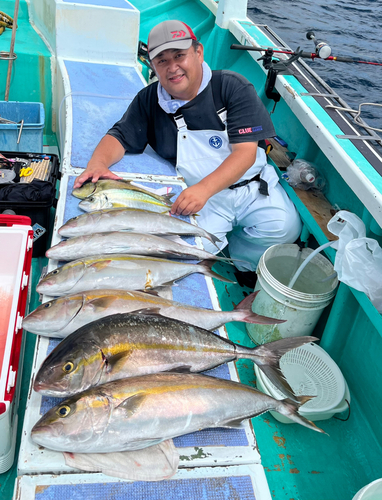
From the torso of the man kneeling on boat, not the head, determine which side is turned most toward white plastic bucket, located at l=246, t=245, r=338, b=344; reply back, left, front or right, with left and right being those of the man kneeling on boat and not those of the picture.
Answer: left

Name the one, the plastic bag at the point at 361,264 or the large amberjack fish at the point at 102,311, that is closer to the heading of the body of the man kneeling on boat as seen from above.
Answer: the large amberjack fish

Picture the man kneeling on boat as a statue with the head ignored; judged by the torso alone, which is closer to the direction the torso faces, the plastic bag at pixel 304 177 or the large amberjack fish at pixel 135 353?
the large amberjack fish

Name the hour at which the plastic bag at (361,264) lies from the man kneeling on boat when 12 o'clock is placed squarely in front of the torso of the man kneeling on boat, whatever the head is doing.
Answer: The plastic bag is roughly at 9 o'clock from the man kneeling on boat.

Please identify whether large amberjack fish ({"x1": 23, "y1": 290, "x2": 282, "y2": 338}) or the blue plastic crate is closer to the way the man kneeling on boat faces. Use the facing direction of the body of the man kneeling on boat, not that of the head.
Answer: the large amberjack fish

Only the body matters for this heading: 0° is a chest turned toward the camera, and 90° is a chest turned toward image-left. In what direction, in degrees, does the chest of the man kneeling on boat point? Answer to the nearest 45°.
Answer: approximately 45°
